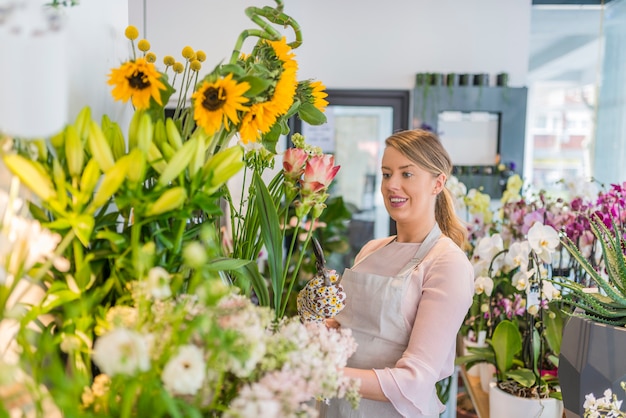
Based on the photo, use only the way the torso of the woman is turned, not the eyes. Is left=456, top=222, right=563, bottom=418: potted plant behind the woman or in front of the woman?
behind

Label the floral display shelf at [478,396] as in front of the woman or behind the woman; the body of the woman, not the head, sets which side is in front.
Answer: behind

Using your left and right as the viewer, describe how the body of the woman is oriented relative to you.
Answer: facing the viewer and to the left of the viewer

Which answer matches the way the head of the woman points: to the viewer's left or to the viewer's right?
to the viewer's left

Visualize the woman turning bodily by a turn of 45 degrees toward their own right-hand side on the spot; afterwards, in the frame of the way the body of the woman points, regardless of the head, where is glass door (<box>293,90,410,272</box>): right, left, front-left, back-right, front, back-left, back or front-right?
right
